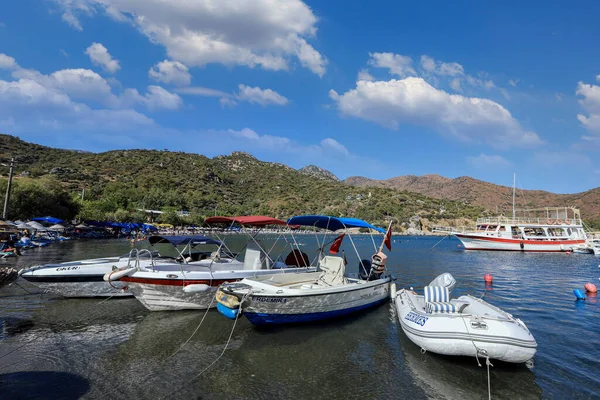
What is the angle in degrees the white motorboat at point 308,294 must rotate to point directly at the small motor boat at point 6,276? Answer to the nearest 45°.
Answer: approximately 45° to its right

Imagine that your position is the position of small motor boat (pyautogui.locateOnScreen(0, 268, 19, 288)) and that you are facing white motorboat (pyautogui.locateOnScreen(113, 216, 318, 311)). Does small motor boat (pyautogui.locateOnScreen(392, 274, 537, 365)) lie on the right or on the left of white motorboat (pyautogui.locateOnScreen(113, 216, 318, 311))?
right

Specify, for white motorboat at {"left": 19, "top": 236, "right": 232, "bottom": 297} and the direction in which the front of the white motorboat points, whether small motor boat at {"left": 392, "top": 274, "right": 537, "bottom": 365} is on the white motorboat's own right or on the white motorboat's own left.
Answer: on the white motorboat's own left

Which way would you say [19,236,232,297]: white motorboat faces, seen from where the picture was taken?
facing the viewer and to the left of the viewer

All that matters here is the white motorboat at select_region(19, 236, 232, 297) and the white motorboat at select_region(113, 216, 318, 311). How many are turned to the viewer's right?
0

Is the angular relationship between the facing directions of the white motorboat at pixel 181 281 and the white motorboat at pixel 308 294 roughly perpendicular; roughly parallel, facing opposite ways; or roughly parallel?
roughly parallel

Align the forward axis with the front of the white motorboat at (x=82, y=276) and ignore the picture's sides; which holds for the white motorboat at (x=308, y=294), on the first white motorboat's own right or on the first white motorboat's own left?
on the first white motorboat's own left

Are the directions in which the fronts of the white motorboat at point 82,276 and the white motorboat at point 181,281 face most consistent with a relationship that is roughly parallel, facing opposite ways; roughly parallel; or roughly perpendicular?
roughly parallel

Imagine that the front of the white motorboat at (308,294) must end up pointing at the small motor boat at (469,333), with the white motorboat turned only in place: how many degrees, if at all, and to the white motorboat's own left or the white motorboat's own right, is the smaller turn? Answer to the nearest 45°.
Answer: approximately 90° to the white motorboat's own left

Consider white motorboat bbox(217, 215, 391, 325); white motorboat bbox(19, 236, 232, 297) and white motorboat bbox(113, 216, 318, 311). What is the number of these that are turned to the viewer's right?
0

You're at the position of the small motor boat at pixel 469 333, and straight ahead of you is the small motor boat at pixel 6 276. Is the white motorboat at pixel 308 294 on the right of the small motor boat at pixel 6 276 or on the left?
right

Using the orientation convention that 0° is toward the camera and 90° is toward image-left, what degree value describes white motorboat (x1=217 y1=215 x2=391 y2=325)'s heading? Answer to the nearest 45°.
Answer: approximately 45°
